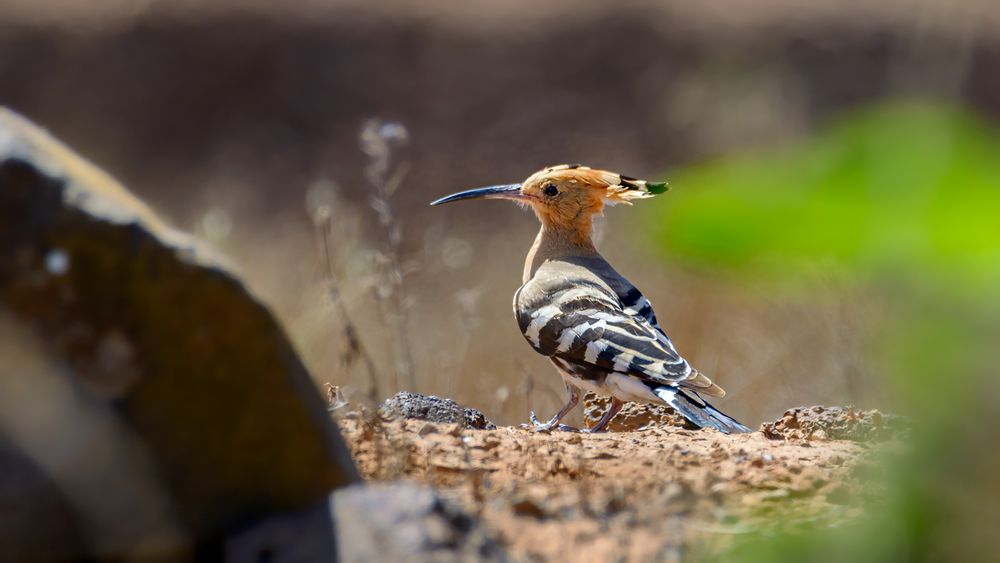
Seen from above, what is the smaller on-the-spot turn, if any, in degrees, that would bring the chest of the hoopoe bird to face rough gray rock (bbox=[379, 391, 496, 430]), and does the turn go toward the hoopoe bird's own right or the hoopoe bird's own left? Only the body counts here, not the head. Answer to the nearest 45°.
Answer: approximately 45° to the hoopoe bird's own left

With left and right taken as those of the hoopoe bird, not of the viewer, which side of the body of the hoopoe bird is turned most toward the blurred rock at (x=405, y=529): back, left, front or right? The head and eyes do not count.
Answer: left

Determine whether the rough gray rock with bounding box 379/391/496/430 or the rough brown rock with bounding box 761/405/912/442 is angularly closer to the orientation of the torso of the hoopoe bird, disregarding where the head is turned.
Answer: the rough gray rock

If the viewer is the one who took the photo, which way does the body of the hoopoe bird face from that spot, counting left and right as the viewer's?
facing to the left of the viewer

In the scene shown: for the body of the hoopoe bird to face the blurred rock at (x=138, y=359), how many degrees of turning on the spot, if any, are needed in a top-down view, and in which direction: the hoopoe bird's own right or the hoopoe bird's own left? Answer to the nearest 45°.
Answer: approximately 90° to the hoopoe bird's own left
